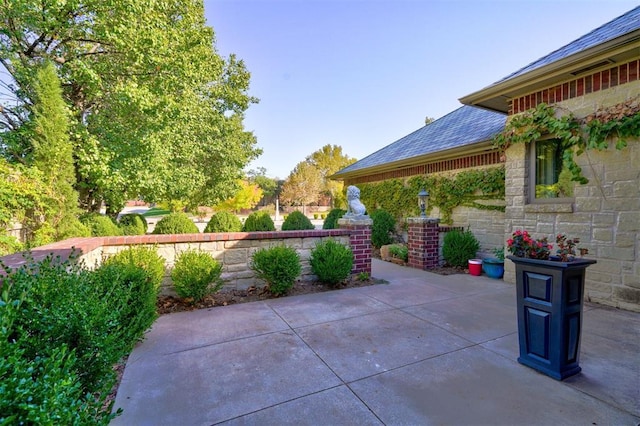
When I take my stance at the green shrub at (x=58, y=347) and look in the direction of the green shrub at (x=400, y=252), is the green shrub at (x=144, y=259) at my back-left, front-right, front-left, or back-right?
front-left

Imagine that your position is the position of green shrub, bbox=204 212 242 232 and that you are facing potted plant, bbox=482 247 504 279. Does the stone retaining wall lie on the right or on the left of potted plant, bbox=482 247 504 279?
right

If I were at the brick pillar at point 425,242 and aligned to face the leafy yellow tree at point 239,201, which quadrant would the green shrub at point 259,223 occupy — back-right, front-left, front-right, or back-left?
front-left

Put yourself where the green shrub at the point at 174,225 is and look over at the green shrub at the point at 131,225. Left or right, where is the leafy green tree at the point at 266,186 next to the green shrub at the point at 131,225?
right

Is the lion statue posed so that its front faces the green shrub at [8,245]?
no

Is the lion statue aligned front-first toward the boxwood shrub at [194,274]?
no

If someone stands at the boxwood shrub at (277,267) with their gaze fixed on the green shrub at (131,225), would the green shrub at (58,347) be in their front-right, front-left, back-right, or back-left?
back-left
